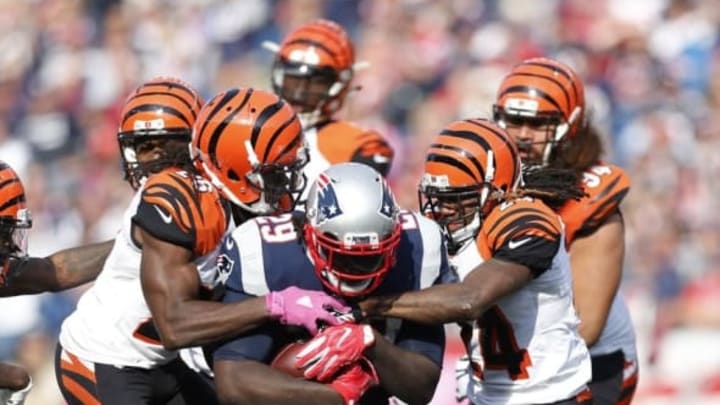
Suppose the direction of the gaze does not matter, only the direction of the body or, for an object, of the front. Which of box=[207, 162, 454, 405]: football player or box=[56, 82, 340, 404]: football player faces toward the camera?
box=[207, 162, 454, 405]: football player

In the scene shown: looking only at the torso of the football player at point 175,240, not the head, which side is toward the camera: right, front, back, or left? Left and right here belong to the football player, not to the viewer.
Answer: right

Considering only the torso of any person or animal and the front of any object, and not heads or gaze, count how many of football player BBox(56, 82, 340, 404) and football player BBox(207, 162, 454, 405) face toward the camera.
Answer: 1

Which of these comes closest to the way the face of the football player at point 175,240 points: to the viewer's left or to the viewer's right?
to the viewer's right

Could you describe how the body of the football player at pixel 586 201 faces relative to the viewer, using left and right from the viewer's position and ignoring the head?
facing the viewer and to the left of the viewer

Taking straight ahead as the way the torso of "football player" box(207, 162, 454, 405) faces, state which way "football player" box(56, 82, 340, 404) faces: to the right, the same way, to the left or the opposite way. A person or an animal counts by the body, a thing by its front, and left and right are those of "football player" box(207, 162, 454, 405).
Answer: to the left

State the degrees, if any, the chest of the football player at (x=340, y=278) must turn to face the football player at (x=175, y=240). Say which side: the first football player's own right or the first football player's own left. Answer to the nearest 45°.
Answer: approximately 135° to the first football player's own right

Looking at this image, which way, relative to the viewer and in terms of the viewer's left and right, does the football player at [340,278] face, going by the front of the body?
facing the viewer

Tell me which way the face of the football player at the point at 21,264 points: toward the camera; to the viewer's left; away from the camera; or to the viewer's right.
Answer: to the viewer's right

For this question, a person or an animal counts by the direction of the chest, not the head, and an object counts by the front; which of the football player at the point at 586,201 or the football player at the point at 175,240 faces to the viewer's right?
the football player at the point at 175,240

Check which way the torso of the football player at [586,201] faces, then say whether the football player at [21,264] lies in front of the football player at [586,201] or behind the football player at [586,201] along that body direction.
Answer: in front

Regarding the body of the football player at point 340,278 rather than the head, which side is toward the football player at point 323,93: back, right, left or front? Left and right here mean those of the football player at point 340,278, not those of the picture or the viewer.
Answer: back

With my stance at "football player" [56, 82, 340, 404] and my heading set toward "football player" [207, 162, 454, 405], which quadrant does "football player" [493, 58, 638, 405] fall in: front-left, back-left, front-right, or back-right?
front-left

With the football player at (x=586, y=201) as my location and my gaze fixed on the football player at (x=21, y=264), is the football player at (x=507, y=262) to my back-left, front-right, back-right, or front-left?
front-left

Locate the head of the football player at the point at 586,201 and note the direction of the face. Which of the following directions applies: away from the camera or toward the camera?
toward the camera

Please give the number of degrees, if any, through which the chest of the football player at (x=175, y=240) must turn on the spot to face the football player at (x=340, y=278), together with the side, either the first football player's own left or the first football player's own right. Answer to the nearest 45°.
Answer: approximately 45° to the first football player's own right

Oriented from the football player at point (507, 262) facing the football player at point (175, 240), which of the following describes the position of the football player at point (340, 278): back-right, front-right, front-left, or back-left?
front-left
